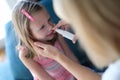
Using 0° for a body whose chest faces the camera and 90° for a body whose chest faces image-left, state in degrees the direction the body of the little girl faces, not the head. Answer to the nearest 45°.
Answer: approximately 315°
